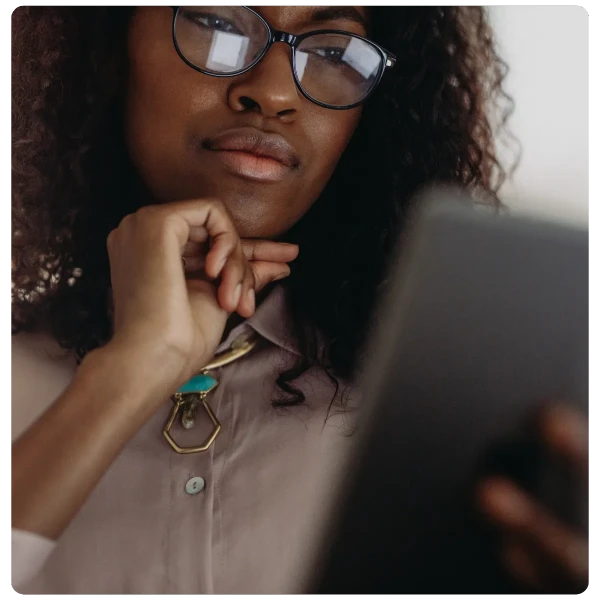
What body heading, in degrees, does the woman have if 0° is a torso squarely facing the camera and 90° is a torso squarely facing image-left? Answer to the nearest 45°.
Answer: approximately 0°
